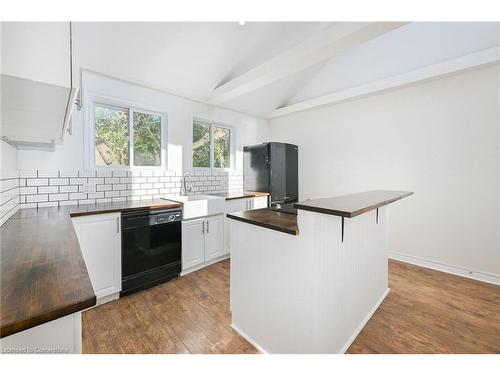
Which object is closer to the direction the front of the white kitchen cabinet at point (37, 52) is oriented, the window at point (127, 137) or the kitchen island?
the kitchen island

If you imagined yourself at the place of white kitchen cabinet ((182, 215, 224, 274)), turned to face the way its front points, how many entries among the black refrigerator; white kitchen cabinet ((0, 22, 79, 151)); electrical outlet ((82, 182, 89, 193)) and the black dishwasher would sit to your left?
1

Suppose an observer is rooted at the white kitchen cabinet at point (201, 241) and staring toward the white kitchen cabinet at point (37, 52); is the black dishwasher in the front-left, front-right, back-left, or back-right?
front-right

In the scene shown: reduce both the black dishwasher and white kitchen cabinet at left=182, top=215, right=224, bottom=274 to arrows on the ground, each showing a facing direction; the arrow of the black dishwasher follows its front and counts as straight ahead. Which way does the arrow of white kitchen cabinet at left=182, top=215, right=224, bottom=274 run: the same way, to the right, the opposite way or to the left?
the same way

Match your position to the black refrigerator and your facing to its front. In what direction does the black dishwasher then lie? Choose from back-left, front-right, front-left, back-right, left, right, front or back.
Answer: right

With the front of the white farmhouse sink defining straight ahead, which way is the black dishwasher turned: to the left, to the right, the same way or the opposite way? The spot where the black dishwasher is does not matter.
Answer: the same way

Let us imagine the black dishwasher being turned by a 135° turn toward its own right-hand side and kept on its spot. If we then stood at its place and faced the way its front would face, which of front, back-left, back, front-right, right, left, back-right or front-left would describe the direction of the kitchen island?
back-left

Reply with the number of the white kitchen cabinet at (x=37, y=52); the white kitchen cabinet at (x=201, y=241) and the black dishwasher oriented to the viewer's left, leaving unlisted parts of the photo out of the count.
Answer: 0

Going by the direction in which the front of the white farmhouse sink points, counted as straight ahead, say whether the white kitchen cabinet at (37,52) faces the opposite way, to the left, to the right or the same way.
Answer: to the left

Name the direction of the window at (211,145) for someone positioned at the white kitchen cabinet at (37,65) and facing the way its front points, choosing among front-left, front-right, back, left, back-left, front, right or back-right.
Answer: front-left

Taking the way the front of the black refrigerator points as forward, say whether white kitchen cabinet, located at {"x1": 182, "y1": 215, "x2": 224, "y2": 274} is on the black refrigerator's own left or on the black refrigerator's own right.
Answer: on the black refrigerator's own right

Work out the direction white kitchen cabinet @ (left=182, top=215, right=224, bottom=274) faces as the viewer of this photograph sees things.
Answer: facing the viewer and to the right of the viewer

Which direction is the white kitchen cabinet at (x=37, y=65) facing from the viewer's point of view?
to the viewer's right

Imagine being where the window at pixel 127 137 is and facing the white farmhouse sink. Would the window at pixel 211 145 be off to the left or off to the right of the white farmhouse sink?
left

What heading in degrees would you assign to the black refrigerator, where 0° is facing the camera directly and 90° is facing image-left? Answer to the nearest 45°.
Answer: approximately 315°

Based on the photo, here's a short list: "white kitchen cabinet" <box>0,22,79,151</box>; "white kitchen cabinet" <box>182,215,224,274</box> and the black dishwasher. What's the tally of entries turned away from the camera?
0

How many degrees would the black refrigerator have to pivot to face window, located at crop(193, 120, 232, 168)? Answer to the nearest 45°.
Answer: approximately 135° to its right

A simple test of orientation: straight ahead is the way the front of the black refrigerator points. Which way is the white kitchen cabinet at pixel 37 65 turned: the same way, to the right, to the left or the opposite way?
to the left

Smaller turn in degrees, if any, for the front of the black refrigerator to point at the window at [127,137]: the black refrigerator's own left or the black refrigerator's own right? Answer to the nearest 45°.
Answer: approximately 90° to the black refrigerator's own right

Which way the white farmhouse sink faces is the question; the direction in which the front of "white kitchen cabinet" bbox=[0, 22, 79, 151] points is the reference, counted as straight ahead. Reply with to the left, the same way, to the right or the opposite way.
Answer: to the right
